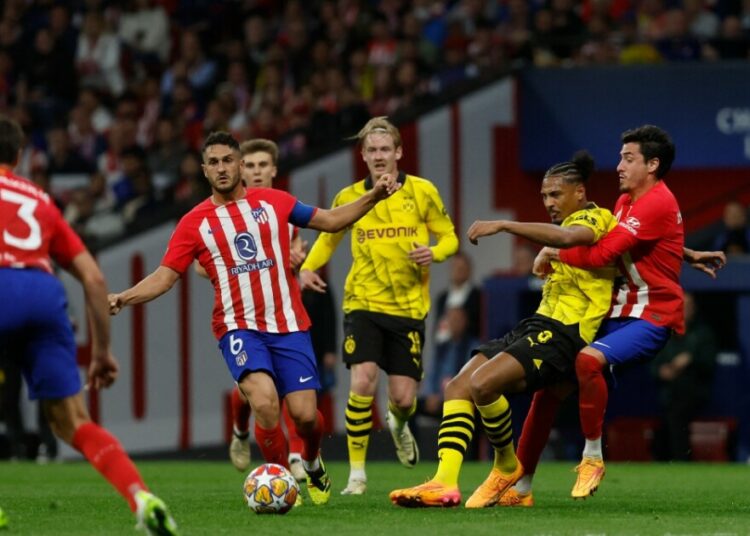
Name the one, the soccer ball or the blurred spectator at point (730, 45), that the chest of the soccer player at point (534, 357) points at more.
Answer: the soccer ball

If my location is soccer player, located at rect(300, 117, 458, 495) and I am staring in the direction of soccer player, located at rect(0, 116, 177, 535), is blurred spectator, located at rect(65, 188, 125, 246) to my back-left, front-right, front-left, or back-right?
back-right

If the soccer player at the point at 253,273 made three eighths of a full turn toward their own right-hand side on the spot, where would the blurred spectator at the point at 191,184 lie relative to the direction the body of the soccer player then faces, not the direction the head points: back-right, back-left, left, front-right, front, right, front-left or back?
front-right

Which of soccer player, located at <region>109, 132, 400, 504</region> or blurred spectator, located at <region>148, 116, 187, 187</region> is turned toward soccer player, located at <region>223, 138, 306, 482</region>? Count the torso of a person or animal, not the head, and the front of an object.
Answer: the blurred spectator

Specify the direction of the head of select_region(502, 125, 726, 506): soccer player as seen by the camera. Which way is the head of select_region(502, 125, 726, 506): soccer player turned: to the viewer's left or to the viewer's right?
to the viewer's left

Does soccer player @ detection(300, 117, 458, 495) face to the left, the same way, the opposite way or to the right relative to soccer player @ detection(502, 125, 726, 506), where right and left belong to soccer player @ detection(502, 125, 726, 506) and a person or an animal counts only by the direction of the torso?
to the left

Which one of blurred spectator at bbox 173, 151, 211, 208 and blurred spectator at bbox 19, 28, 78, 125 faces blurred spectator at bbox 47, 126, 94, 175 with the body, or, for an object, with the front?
blurred spectator at bbox 19, 28, 78, 125

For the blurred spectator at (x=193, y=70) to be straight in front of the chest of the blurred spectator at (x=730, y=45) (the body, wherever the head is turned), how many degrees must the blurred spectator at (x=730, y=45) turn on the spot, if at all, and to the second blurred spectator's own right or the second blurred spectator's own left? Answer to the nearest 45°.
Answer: approximately 90° to the second blurred spectator's own right

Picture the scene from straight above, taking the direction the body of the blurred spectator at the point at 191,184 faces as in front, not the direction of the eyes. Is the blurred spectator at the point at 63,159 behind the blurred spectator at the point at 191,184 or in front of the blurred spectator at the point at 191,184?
behind
